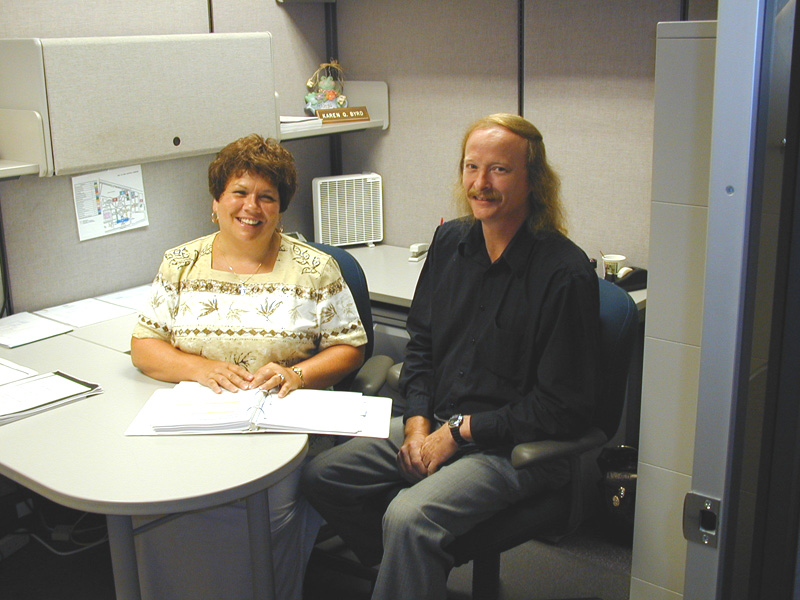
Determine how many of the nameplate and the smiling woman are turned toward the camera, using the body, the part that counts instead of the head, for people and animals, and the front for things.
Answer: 2

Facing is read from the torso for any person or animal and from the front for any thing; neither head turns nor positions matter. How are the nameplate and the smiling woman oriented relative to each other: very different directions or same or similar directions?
same or similar directions

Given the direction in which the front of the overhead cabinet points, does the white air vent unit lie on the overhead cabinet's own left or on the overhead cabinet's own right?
on the overhead cabinet's own left

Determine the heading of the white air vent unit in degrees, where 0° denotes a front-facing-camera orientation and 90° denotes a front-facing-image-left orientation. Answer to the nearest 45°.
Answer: approximately 0°

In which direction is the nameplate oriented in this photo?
toward the camera

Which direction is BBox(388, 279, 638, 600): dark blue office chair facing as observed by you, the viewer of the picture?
facing the viewer and to the left of the viewer

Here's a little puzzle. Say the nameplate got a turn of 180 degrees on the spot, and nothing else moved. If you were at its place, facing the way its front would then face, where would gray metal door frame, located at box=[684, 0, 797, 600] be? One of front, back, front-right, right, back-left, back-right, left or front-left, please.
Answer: back

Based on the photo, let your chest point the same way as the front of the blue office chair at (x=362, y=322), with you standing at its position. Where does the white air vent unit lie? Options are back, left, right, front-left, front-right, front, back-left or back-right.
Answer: back-right

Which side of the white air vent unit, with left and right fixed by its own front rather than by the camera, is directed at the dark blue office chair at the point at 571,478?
front

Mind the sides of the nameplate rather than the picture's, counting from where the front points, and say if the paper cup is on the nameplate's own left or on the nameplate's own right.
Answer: on the nameplate's own left

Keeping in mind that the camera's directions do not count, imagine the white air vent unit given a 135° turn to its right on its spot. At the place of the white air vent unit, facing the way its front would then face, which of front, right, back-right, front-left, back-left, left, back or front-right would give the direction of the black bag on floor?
back

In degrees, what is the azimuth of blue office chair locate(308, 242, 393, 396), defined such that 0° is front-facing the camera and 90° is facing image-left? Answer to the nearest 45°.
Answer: approximately 45°

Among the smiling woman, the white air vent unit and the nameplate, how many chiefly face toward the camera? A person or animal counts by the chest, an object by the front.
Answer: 3

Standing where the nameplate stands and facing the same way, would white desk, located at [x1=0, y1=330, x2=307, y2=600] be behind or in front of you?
in front

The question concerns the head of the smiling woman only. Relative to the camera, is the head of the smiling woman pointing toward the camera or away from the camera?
toward the camera

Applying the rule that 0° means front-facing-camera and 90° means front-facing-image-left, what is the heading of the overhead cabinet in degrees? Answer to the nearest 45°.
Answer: approximately 315°

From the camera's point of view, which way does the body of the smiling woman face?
toward the camera

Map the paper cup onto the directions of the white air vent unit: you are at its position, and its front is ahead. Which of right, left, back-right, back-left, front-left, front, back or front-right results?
front-left

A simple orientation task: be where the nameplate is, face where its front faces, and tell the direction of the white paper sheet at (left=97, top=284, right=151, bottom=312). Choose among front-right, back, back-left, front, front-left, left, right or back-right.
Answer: front-right
